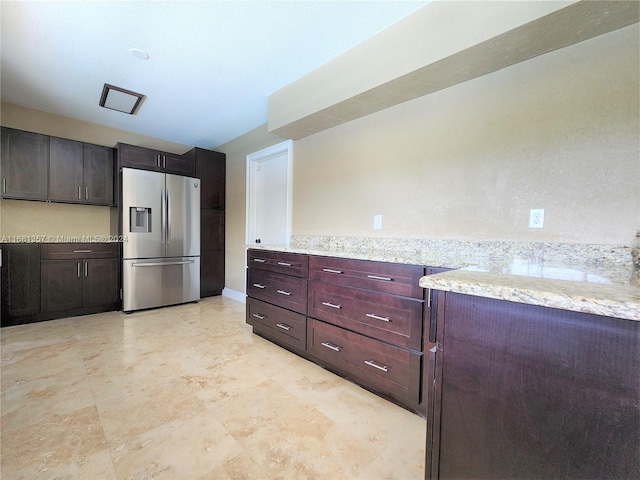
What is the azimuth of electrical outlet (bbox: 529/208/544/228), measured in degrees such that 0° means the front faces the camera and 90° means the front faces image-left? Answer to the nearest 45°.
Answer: approximately 0°

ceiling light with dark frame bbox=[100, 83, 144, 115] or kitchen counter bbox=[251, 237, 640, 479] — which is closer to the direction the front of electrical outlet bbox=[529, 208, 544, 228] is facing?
the kitchen counter

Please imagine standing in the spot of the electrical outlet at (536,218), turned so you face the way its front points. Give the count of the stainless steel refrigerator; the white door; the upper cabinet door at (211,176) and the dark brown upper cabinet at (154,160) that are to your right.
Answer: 4

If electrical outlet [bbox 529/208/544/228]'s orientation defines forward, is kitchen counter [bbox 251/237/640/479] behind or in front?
in front

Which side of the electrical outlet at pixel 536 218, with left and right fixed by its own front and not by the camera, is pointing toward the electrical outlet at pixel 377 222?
right

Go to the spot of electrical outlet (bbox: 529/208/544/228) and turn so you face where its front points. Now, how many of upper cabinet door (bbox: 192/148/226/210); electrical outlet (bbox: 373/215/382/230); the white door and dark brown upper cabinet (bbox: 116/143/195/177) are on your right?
4

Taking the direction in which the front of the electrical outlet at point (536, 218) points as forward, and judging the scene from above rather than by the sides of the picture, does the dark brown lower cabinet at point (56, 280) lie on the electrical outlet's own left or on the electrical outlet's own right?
on the electrical outlet's own right

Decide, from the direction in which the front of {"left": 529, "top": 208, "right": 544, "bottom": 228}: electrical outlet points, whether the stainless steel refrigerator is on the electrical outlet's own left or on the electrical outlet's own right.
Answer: on the electrical outlet's own right

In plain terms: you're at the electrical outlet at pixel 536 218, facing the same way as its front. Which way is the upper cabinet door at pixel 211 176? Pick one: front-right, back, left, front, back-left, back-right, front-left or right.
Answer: right
